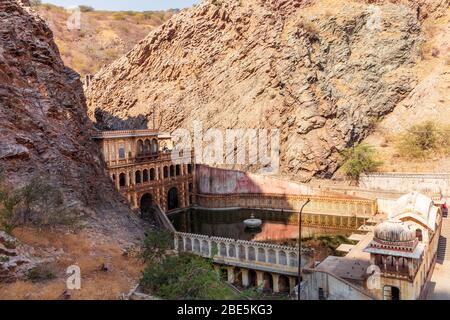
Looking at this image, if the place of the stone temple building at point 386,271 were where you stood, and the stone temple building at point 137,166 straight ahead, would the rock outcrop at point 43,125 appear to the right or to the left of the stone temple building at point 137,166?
left

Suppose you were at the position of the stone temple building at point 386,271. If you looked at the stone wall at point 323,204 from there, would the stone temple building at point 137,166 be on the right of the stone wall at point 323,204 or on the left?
left

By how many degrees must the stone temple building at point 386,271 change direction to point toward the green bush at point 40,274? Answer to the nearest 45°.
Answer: approximately 45° to its right

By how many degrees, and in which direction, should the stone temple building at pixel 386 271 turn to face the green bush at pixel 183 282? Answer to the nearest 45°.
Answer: approximately 45° to its right

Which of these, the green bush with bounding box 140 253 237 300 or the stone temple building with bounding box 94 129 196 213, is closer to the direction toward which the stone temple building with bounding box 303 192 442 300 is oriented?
the green bush

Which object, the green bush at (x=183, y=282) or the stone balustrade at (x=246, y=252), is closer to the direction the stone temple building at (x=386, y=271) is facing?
the green bush

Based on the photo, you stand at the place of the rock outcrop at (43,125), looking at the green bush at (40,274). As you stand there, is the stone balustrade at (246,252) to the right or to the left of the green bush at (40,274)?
left
